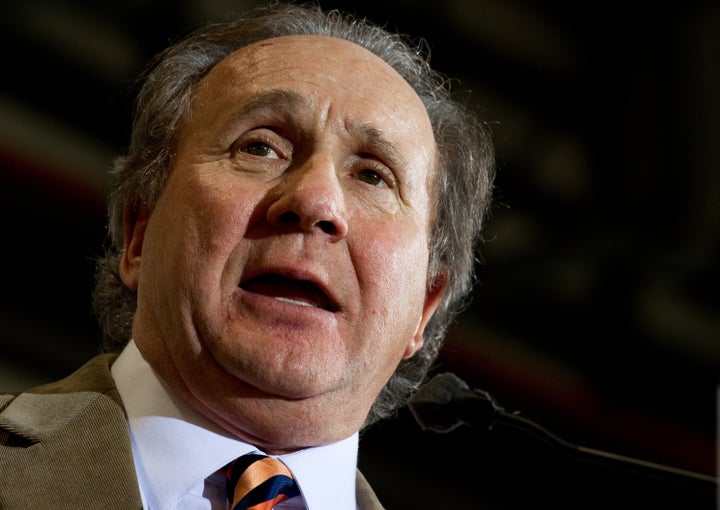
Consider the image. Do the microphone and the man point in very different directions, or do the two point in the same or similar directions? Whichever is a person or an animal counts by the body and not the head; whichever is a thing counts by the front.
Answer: very different directions

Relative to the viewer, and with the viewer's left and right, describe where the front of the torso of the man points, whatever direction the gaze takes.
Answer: facing the viewer and to the right of the viewer

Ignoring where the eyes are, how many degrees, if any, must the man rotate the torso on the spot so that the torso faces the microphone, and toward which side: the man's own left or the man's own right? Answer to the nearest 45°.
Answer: approximately 45° to the man's own left

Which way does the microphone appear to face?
to the viewer's left

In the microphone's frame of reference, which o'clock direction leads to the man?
The man is roughly at 11 o'clock from the microphone.

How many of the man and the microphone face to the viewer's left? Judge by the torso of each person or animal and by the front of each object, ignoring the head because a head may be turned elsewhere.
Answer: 1
